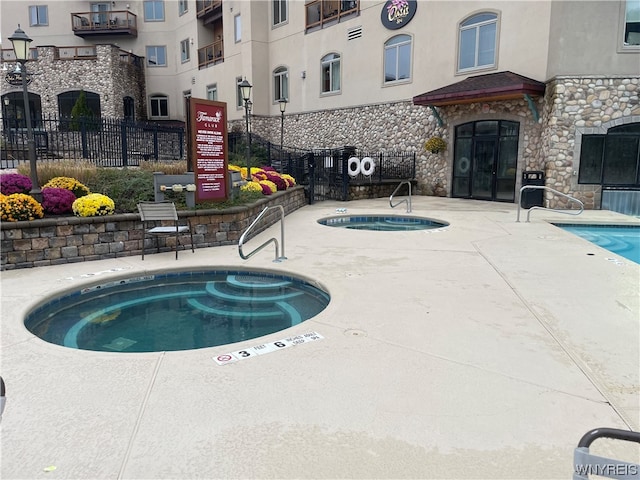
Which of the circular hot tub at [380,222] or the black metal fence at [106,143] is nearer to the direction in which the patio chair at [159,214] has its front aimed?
the circular hot tub

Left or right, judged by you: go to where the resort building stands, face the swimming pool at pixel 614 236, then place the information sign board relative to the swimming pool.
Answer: right
